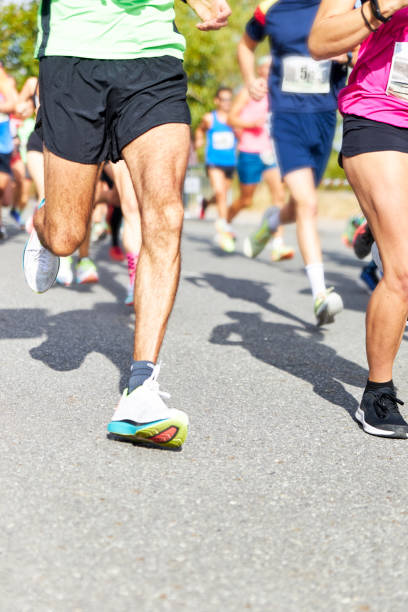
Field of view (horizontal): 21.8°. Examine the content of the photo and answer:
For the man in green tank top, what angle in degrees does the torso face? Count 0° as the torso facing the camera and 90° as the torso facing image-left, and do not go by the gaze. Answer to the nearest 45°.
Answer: approximately 315°
